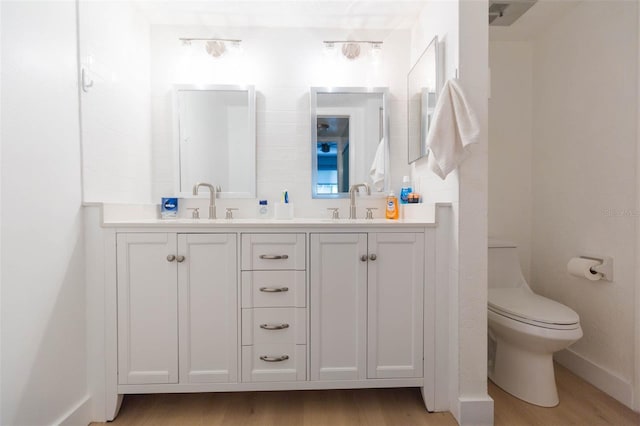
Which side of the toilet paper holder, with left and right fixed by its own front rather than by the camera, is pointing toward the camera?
left

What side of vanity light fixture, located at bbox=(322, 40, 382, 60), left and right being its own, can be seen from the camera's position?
front

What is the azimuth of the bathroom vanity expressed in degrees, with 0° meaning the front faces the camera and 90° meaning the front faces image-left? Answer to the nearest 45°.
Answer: approximately 0°

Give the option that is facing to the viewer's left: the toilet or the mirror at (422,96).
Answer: the mirror

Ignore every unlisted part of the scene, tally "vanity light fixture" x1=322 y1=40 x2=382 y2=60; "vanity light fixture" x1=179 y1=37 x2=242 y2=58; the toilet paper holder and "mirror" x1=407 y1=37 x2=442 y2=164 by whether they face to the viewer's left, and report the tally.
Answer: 2

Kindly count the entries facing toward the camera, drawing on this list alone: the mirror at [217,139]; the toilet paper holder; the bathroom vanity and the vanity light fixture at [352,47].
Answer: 3

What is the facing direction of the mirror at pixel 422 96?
to the viewer's left

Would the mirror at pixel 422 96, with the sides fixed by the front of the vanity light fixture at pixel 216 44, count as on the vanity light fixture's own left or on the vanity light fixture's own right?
on the vanity light fixture's own left

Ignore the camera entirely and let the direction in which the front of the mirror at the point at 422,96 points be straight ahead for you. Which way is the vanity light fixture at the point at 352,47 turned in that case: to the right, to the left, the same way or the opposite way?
to the left
